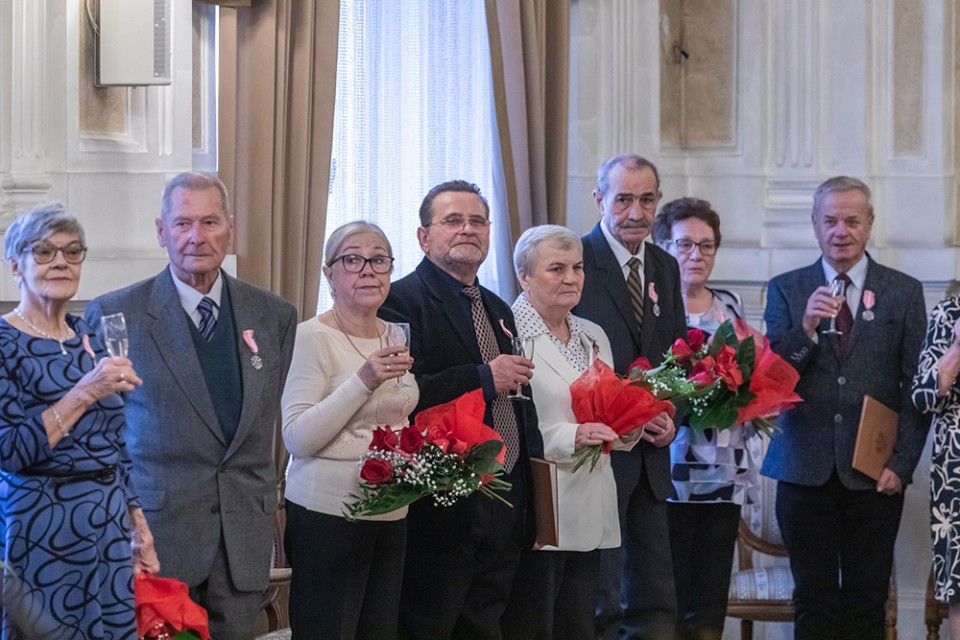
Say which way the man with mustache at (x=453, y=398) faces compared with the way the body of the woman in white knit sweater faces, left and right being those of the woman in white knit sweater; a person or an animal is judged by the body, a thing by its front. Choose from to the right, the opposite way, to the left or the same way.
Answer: the same way

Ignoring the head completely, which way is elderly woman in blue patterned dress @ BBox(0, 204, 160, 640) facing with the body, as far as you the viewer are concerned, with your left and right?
facing the viewer and to the right of the viewer

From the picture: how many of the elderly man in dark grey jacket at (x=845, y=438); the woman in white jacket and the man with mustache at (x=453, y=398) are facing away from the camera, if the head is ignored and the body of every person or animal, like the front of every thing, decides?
0

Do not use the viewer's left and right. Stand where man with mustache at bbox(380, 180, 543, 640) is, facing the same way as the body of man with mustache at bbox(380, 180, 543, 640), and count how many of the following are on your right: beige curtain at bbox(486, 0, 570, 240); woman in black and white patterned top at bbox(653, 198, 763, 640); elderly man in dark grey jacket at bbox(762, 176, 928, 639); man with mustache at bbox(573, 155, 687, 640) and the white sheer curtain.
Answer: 0

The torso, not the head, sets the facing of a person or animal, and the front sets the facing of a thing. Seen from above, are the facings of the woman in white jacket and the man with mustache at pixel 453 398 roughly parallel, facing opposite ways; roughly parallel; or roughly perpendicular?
roughly parallel

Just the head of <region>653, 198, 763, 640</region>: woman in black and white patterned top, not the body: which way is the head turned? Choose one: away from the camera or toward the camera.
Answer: toward the camera

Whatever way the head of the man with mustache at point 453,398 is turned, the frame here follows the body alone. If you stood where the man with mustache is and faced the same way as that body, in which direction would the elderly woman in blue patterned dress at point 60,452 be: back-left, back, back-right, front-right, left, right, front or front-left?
right

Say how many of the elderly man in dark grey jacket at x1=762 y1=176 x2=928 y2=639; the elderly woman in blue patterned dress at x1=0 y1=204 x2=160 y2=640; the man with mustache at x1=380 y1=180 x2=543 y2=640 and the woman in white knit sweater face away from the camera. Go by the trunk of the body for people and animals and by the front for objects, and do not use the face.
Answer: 0

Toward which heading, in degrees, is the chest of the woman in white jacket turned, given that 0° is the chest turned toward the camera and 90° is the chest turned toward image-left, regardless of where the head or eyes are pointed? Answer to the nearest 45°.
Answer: approximately 315°

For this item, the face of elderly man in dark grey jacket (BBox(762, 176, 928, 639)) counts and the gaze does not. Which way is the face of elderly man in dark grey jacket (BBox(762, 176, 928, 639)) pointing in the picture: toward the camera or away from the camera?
toward the camera

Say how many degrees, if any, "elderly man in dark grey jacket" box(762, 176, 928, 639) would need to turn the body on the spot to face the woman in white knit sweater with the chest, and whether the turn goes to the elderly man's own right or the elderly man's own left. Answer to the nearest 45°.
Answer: approximately 45° to the elderly man's own right

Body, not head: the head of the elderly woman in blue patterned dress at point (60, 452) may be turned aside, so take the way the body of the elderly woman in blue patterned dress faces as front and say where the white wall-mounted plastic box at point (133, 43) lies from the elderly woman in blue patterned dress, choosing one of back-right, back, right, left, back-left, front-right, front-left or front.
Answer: back-left

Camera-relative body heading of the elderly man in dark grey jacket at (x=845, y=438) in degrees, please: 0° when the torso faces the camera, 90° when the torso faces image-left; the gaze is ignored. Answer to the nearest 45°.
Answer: approximately 0°

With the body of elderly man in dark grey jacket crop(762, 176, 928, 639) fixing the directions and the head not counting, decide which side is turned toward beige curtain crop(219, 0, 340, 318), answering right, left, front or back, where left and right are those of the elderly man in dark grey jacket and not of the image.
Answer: right

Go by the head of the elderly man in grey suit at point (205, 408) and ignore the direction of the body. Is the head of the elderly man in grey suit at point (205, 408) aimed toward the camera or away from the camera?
toward the camera

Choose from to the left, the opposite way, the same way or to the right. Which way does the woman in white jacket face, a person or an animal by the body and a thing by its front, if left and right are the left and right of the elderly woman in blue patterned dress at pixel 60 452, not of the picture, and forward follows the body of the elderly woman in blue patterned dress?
the same way

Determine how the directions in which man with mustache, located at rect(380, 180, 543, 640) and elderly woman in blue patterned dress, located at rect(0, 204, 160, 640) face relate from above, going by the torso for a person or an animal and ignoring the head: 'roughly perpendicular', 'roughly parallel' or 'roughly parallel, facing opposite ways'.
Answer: roughly parallel
